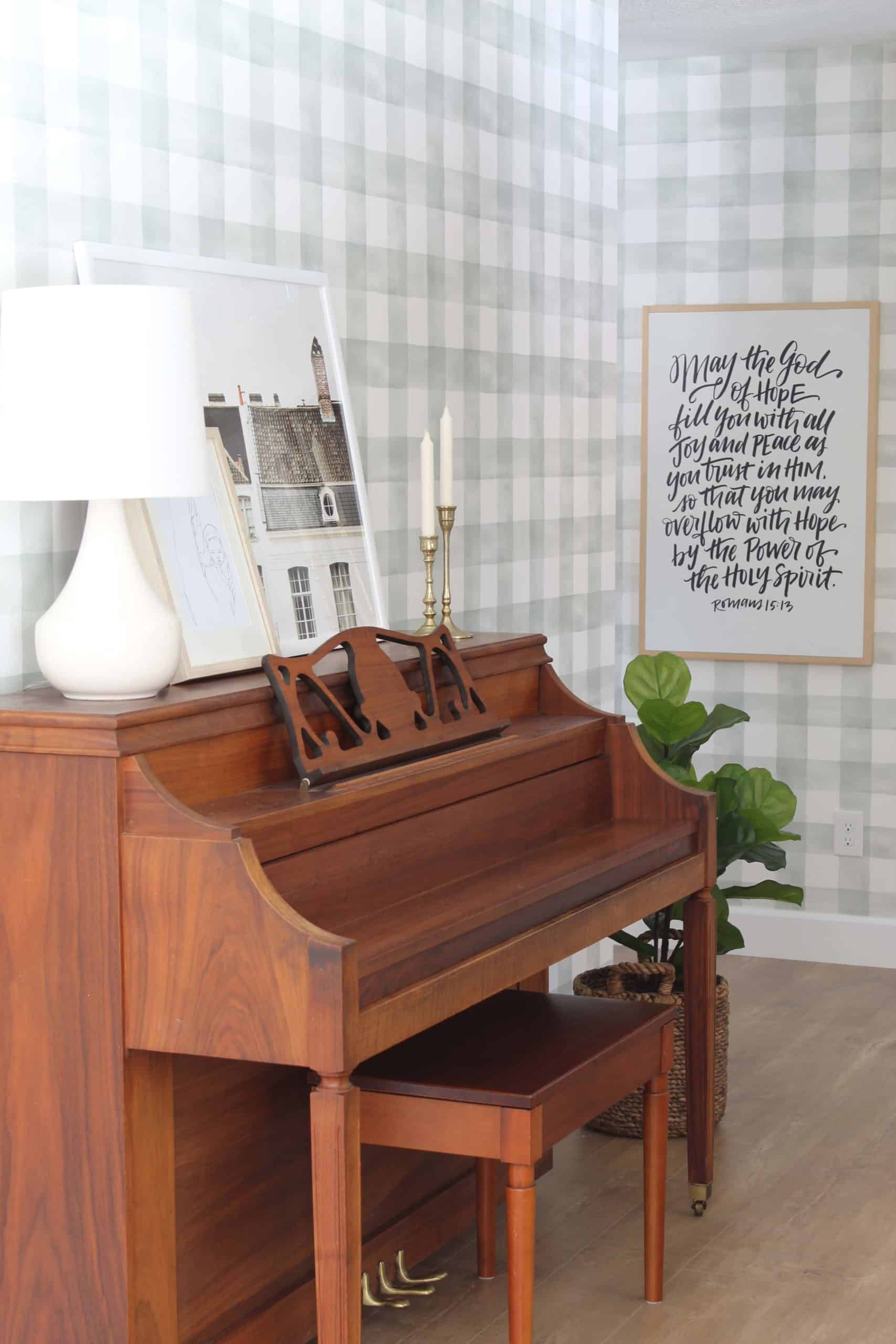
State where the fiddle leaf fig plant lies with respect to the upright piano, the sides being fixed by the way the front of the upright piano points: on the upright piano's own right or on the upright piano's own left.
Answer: on the upright piano's own left

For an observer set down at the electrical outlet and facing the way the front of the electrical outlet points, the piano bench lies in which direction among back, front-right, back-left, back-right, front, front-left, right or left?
front

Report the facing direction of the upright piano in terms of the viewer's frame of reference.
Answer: facing the viewer and to the right of the viewer

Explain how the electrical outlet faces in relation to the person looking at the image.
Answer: facing the viewer

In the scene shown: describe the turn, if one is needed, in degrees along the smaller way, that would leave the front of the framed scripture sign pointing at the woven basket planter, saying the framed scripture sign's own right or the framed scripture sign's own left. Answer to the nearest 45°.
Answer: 0° — it already faces it

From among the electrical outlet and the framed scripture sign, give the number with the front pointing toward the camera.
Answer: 2

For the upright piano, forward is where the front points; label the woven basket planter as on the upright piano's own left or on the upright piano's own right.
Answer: on the upright piano's own left

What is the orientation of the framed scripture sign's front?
toward the camera

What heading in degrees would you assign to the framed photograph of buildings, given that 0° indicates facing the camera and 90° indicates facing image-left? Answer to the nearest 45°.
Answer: approximately 315°

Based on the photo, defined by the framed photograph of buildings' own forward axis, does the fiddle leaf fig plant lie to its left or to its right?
on its left

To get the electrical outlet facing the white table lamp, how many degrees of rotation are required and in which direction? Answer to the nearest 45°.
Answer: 0° — it already faces it

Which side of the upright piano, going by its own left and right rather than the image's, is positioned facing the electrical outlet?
left
